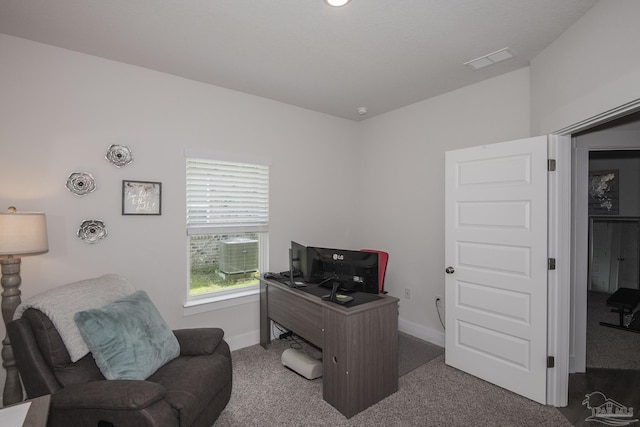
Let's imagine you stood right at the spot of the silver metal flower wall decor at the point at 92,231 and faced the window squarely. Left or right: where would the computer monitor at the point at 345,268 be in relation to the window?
right

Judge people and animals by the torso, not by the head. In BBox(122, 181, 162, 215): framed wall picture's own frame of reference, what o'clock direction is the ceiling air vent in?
The ceiling air vent is roughly at 10 o'clock from the framed wall picture.

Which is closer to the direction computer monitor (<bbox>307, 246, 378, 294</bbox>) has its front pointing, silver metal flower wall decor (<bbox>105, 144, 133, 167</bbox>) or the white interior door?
the white interior door

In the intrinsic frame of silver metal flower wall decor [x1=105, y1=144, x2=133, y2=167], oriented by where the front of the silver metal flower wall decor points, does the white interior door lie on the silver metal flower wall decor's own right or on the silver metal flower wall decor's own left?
on the silver metal flower wall decor's own left

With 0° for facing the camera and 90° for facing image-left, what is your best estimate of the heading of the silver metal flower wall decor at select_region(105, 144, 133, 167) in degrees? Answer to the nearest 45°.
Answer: approximately 0°

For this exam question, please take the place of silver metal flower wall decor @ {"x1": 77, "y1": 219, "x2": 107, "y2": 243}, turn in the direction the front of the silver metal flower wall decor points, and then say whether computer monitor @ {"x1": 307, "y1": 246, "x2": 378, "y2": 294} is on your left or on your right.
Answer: on your left

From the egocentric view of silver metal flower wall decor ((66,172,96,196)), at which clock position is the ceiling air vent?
The ceiling air vent is roughly at 10 o'clock from the silver metal flower wall decor.
